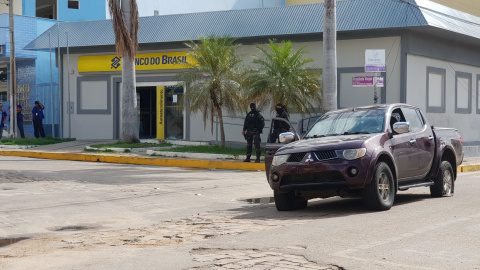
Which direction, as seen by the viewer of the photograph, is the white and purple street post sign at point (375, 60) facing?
facing the viewer

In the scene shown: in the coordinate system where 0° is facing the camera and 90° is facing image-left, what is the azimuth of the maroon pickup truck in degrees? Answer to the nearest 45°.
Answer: approximately 45°

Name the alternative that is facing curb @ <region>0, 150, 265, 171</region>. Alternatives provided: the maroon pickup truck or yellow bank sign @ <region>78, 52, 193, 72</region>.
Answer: the yellow bank sign

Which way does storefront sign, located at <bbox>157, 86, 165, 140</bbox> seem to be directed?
toward the camera

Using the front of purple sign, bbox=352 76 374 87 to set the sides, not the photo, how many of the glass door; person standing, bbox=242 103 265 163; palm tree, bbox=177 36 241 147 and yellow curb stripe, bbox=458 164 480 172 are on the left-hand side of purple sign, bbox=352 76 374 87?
1

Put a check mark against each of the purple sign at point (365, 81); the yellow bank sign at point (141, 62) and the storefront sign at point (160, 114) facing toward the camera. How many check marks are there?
3

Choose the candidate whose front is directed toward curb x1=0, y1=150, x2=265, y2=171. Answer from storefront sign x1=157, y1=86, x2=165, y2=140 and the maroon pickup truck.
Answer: the storefront sign

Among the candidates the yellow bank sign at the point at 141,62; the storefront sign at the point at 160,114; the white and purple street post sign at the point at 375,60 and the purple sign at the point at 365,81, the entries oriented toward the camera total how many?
4

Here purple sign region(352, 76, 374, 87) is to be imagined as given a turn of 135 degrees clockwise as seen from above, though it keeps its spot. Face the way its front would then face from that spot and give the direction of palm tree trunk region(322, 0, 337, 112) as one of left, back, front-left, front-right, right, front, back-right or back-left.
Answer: left

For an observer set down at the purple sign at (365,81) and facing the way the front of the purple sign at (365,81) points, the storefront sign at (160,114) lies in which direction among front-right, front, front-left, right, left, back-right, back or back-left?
back-right

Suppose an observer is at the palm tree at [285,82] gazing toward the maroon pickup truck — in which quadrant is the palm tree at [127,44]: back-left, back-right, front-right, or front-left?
back-right

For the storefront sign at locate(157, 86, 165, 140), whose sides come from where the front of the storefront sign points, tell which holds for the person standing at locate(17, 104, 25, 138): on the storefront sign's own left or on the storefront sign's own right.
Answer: on the storefront sign's own right

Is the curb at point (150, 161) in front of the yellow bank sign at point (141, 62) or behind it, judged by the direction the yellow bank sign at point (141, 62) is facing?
in front

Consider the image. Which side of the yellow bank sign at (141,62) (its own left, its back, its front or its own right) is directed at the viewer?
front

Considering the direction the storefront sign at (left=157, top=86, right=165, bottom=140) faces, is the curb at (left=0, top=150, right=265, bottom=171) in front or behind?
in front

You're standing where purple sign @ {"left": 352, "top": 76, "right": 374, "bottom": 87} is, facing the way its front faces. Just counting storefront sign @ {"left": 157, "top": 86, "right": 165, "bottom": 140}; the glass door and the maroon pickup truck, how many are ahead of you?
1

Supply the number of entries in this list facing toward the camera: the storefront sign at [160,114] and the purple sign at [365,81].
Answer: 2

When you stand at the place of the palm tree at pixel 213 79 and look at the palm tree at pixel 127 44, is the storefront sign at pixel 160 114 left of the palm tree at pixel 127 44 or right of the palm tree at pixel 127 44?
right

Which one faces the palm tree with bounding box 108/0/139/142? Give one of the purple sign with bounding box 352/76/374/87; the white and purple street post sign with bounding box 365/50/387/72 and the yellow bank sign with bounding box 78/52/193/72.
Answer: the yellow bank sign
